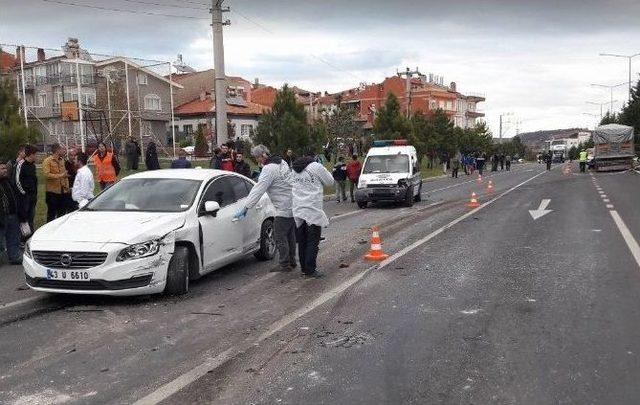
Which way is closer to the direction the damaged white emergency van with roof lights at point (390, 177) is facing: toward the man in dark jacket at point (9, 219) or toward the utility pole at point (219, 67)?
the man in dark jacket

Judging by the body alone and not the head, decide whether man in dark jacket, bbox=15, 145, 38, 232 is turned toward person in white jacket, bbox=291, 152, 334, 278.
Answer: yes

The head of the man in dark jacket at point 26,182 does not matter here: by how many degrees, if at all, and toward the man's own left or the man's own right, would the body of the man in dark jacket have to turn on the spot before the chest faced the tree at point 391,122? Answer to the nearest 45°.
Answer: approximately 90° to the man's own left

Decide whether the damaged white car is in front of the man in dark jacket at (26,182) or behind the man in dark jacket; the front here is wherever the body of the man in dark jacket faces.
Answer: in front

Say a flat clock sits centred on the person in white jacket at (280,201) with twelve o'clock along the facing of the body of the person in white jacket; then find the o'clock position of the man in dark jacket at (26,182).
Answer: The man in dark jacket is roughly at 1 o'clock from the person in white jacket.

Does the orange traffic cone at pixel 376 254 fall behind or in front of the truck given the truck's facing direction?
behind

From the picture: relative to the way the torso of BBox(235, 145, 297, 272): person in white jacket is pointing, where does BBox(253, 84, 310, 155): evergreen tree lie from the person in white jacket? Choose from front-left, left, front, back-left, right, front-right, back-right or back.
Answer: right

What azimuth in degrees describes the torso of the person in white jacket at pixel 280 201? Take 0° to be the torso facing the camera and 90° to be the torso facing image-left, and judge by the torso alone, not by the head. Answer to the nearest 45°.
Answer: approximately 90°

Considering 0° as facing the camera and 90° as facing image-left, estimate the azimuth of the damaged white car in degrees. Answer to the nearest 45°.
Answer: approximately 45°

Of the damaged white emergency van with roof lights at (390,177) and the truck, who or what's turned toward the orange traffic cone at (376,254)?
the damaged white emergency van with roof lights

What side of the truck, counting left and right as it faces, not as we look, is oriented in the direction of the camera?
back

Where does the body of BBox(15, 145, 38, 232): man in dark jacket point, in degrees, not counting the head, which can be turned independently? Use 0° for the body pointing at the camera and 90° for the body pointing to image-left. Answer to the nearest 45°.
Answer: approximately 315°

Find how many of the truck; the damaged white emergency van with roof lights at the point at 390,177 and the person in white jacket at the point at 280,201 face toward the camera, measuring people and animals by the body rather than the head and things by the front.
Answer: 1

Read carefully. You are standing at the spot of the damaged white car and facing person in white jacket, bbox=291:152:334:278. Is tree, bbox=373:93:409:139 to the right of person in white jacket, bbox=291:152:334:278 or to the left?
left

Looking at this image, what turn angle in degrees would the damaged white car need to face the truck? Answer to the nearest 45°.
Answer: approximately 180°
